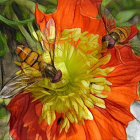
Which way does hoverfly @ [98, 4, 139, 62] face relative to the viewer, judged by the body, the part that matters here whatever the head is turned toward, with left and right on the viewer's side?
facing the viewer and to the left of the viewer

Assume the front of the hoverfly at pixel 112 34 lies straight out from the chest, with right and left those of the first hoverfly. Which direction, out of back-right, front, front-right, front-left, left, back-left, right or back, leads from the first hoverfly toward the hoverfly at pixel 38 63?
front

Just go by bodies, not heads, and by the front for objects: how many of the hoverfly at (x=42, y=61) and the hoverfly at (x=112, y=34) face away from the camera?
0

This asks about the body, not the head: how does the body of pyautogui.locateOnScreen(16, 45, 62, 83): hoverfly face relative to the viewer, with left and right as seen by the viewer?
facing the viewer and to the right of the viewer

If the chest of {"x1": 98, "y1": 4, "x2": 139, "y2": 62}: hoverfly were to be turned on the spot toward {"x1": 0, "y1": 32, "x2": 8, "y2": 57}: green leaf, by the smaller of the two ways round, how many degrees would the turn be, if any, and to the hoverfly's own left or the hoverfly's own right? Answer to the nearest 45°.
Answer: approximately 45° to the hoverfly's own right

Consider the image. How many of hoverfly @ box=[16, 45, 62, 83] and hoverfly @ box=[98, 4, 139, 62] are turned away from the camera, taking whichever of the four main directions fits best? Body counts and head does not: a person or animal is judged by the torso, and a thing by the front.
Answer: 0
